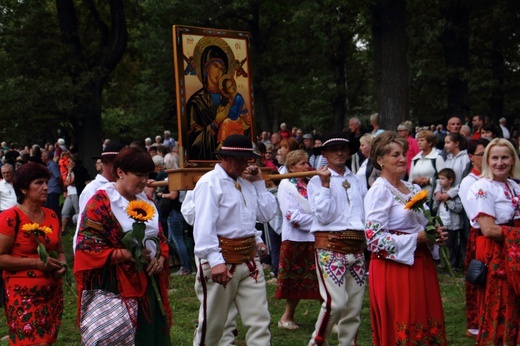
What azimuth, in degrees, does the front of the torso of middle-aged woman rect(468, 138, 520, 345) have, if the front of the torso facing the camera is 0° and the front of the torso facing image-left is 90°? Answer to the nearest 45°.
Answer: approximately 315°

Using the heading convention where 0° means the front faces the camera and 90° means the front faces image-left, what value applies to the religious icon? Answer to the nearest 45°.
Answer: approximately 315°

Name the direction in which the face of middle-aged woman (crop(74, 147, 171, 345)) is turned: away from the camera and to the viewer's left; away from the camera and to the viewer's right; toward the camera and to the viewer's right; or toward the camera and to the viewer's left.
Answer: toward the camera and to the viewer's right

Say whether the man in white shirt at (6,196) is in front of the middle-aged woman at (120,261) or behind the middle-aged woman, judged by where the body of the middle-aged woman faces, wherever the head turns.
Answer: behind

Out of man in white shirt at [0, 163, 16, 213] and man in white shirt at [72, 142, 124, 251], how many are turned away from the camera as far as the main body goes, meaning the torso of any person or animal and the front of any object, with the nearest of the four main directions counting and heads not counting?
0

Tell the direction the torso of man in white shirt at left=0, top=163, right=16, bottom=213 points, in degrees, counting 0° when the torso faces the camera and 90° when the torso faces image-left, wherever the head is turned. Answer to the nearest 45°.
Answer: approximately 315°

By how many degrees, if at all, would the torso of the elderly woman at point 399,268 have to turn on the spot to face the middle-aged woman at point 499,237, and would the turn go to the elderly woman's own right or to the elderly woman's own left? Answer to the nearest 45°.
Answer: approximately 90° to the elderly woman's own left

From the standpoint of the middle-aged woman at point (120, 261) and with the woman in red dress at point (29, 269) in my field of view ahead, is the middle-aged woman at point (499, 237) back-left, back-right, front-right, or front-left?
back-right

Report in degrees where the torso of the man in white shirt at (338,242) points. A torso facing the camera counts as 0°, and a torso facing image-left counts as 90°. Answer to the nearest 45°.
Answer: approximately 315°
